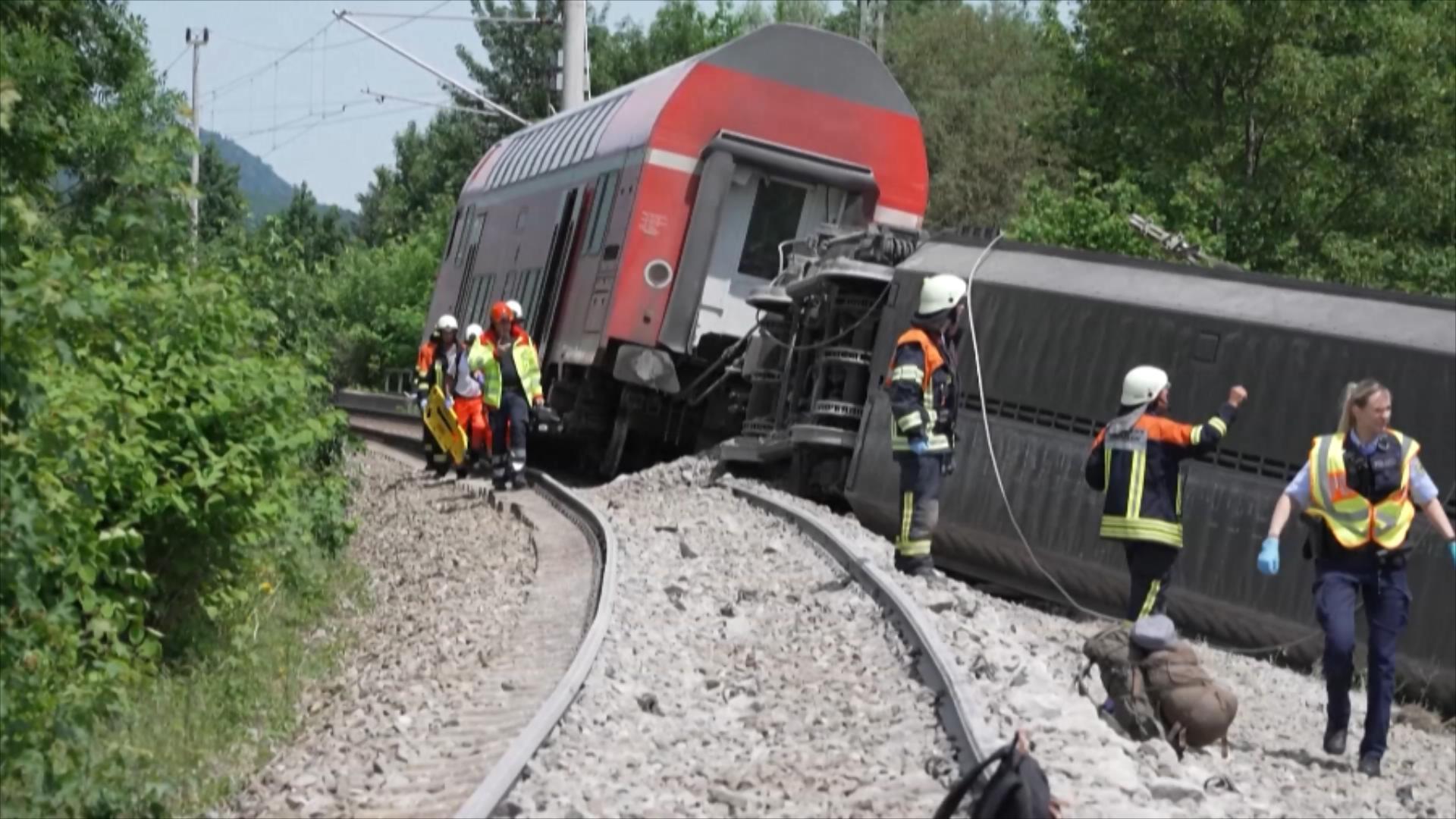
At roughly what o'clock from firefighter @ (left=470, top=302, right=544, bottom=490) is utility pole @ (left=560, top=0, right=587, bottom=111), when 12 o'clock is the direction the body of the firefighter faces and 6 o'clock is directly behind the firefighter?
The utility pole is roughly at 6 o'clock from the firefighter.

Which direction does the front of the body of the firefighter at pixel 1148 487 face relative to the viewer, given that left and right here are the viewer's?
facing away from the viewer and to the right of the viewer

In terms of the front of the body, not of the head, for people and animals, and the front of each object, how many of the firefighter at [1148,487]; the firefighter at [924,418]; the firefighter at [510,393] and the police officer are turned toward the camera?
2

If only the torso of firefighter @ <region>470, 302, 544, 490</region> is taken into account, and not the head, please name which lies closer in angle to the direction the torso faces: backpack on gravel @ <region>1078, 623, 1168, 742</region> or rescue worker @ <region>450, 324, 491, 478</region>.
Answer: the backpack on gravel

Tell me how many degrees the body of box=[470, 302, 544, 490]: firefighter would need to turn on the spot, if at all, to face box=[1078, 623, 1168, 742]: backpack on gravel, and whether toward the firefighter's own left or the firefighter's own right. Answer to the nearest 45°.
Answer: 0° — they already face it
